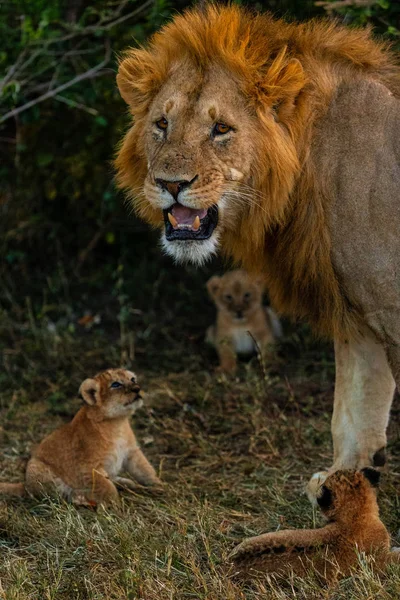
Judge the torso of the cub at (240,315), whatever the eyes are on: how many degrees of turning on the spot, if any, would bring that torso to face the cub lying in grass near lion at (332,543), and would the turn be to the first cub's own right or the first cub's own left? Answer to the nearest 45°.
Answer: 0° — it already faces it

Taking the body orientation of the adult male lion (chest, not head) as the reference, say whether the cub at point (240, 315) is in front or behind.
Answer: behind

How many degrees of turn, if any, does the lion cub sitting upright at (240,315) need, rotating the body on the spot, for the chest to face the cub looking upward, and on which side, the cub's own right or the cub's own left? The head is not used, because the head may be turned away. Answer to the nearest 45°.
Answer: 0° — it already faces it

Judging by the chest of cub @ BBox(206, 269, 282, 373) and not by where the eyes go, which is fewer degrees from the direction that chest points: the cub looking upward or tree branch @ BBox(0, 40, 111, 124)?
the cub looking upward

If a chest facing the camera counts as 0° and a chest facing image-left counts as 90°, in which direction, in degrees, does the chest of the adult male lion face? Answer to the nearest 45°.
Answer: approximately 45°

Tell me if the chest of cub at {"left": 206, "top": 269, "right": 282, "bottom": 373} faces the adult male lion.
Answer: yes

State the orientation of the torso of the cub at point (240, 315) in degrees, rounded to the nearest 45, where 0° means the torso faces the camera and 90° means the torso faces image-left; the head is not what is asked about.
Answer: approximately 0°
